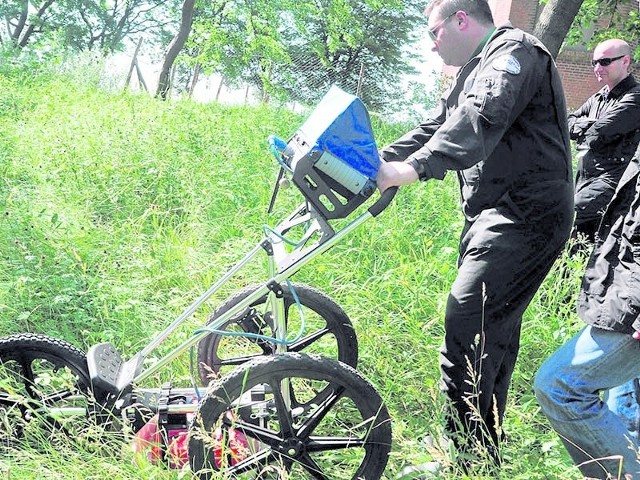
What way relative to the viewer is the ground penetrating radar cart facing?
to the viewer's left

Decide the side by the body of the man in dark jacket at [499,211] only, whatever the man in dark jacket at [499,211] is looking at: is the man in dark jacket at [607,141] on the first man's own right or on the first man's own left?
on the first man's own right

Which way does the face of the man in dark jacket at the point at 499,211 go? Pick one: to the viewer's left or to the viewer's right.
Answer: to the viewer's left

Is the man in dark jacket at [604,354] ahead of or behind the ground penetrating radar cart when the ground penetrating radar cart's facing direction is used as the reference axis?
behind

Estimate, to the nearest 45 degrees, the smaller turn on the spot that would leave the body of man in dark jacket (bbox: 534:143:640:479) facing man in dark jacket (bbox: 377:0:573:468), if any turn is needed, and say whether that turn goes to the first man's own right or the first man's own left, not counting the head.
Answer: approximately 45° to the first man's own right

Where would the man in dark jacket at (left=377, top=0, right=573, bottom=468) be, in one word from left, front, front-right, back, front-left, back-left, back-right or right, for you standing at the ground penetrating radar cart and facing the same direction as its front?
back

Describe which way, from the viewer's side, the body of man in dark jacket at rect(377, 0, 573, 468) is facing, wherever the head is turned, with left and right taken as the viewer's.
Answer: facing to the left of the viewer

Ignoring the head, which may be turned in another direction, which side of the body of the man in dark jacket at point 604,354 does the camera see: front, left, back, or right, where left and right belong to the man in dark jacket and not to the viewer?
left
